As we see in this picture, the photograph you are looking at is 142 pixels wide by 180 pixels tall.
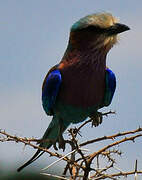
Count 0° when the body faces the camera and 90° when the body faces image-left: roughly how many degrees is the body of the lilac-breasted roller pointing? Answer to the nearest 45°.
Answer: approximately 315°
